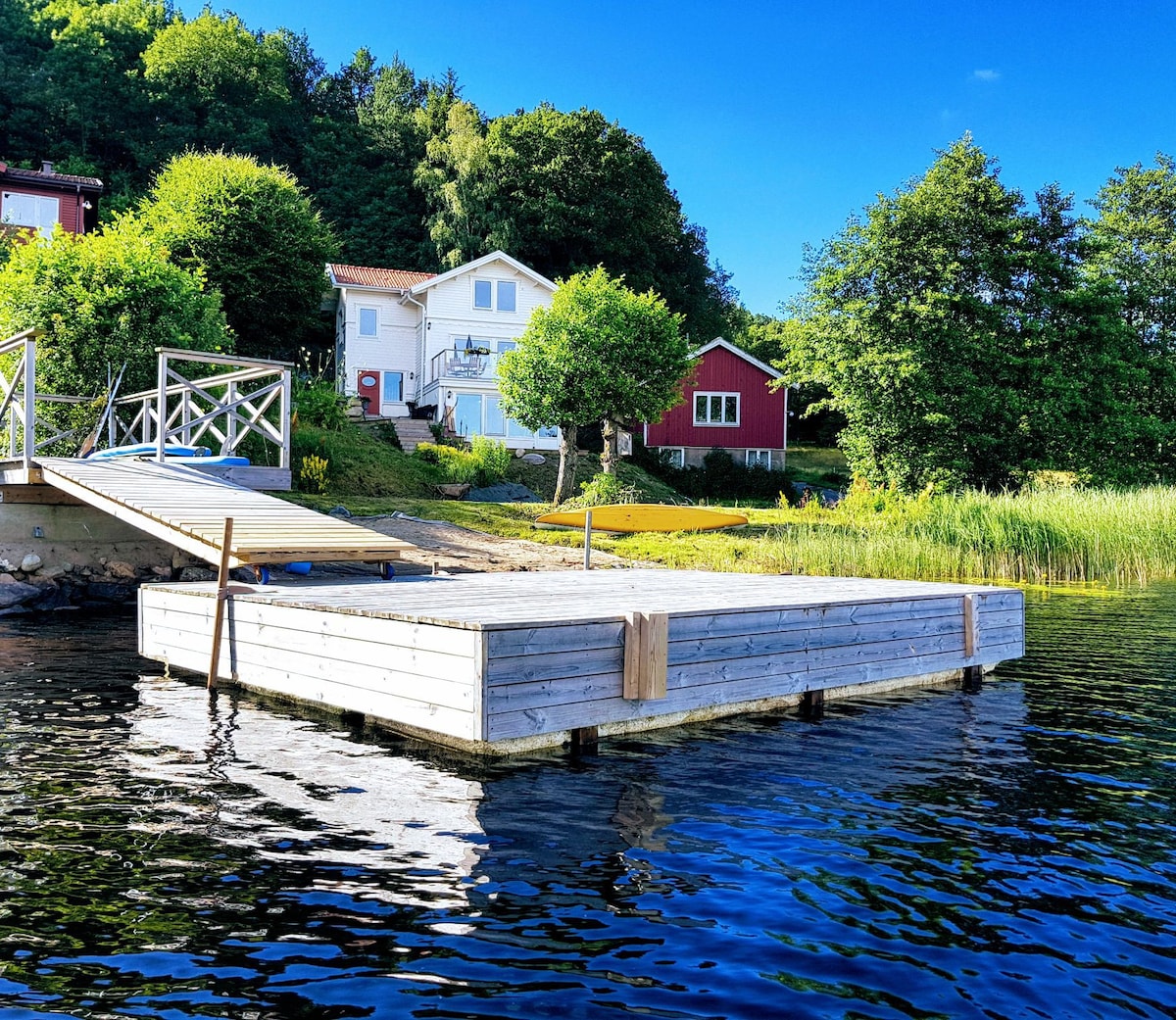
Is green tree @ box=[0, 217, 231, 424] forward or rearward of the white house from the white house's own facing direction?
forward

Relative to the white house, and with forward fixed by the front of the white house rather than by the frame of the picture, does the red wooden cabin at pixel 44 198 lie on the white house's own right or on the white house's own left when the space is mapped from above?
on the white house's own right

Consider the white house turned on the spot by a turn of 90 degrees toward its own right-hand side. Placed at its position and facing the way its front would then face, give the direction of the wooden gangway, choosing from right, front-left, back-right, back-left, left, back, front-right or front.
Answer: left

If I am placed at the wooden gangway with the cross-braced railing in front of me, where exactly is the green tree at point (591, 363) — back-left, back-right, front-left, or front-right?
front-right

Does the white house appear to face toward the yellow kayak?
yes

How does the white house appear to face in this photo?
toward the camera

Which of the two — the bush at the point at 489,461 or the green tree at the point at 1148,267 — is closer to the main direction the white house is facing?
the bush

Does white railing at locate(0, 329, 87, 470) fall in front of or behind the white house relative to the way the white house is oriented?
in front

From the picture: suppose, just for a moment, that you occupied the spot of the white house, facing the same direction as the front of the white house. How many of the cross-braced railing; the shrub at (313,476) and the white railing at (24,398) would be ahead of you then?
3

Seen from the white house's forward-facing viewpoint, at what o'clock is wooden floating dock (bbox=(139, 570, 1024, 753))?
The wooden floating dock is roughly at 12 o'clock from the white house.

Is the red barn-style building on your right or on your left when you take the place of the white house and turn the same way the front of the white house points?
on your left
